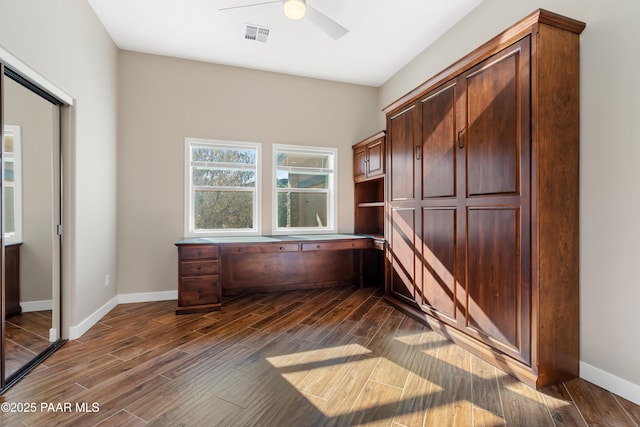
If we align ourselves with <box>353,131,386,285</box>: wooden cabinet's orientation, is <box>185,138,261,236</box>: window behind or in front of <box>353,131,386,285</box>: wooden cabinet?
in front

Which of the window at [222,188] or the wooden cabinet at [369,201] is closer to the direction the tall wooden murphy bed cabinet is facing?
the window

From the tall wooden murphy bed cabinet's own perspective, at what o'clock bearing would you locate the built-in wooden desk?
The built-in wooden desk is roughly at 2 o'clock from the tall wooden murphy bed cabinet.

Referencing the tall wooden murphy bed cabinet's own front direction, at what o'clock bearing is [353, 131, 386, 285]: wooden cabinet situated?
The wooden cabinet is roughly at 3 o'clock from the tall wooden murphy bed cabinet.

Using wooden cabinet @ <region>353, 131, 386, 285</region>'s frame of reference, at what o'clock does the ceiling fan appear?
The ceiling fan is roughly at 11 o'clock from the wooden cabinet.

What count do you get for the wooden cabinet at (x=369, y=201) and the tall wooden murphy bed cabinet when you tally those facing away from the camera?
0

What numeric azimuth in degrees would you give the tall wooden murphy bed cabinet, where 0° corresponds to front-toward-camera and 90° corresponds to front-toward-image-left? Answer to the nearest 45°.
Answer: approximately 45°

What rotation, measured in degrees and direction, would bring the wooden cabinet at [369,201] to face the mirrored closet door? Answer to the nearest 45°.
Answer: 0° — it already faces it

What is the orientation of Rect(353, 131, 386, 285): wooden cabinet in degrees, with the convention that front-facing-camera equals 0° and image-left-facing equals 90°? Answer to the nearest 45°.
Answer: approximately 45°

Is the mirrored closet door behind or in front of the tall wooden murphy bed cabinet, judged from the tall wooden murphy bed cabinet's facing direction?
in front
